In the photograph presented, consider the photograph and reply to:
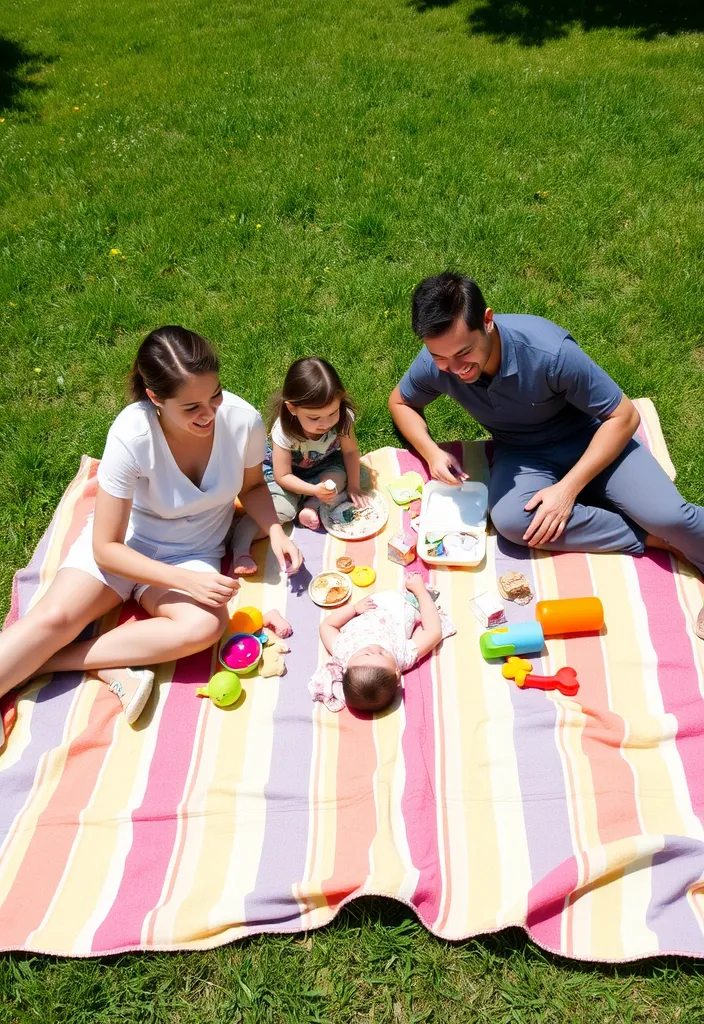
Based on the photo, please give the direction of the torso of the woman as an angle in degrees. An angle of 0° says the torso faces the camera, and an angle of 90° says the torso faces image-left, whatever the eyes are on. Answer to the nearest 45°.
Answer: approximately 315°

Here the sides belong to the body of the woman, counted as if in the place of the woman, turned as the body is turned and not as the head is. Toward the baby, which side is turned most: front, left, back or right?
front

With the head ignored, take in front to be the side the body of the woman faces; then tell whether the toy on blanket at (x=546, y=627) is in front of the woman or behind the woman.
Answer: in front

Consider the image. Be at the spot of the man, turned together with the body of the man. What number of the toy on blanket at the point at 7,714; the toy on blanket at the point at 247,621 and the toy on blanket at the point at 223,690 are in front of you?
3

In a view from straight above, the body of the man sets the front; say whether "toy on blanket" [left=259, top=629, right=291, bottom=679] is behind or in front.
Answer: in front

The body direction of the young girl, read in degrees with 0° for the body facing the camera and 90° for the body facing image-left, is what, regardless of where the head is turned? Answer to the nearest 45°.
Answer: approximately 315°
